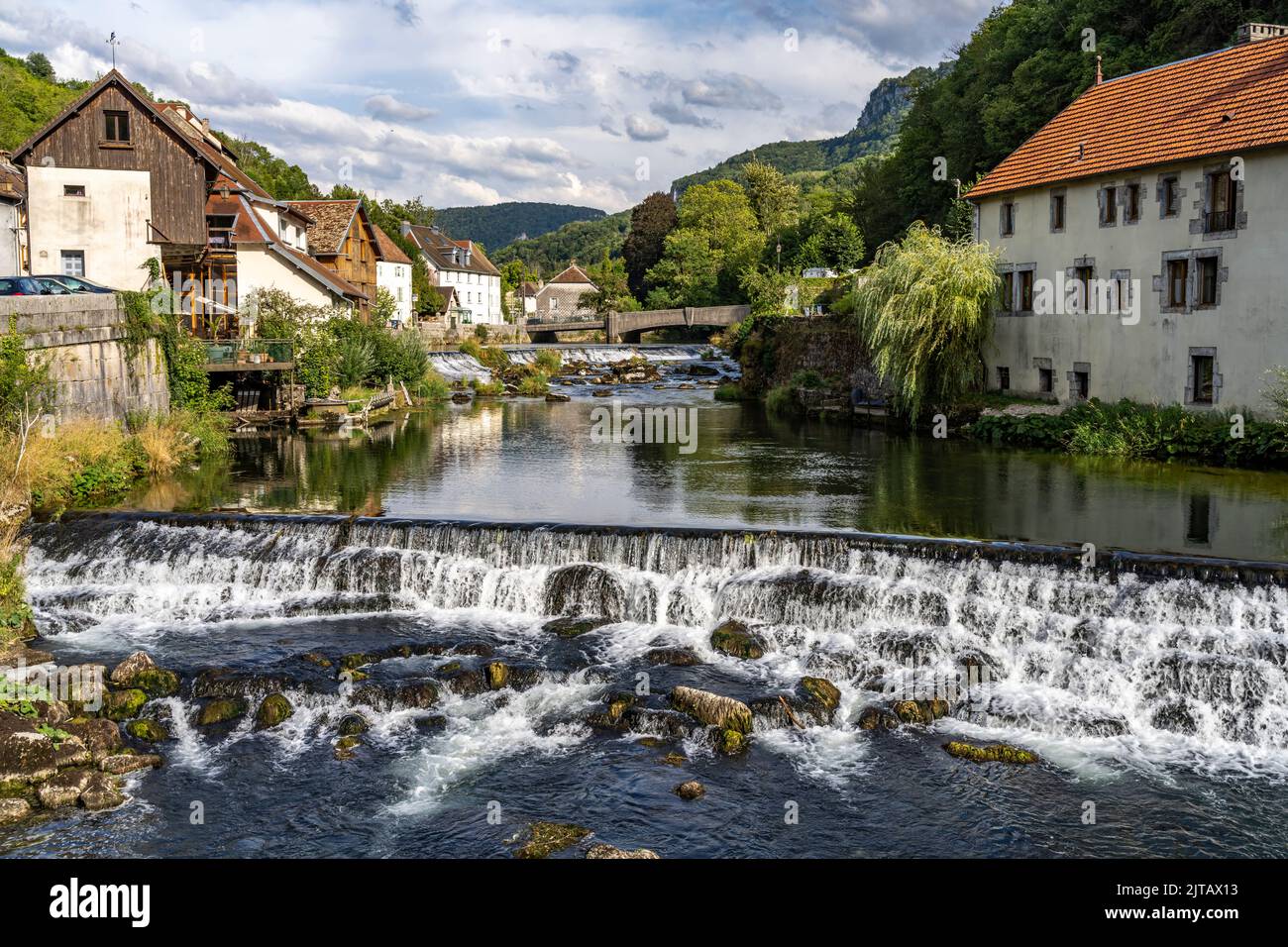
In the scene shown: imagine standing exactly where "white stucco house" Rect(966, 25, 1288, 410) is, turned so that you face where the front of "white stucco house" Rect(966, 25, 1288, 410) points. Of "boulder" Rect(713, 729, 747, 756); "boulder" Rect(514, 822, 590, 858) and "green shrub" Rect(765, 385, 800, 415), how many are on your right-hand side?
1

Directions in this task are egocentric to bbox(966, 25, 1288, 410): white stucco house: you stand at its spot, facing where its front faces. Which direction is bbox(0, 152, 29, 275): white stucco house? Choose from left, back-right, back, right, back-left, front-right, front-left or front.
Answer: front-right

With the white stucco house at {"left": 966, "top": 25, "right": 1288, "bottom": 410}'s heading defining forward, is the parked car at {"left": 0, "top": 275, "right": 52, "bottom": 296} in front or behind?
in front

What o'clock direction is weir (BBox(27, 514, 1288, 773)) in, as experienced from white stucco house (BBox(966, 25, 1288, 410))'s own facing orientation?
The weir is roughly at 11 o'clock from the white stucco house.

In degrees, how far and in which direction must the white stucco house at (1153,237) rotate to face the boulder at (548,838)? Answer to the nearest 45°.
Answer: approximately 45° to its left

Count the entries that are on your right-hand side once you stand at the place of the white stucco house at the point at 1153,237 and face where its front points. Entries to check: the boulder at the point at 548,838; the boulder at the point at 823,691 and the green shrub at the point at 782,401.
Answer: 1

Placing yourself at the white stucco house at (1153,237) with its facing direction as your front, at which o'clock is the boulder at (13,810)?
The boulder is roughly at 11 o'clock from the white stucco house.

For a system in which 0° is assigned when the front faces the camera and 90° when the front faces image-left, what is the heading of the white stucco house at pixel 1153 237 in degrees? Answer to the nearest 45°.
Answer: approximately 45°

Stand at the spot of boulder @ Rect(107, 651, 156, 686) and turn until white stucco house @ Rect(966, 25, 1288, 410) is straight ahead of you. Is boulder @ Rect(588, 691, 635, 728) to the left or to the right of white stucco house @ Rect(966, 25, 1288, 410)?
right

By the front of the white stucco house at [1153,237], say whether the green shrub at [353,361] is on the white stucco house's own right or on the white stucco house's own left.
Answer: on the white stucco house's own right

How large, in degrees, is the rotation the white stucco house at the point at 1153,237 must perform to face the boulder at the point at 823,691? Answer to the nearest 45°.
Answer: approximately 45° to its left
